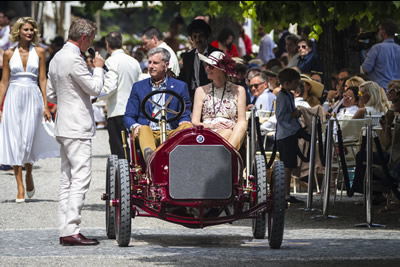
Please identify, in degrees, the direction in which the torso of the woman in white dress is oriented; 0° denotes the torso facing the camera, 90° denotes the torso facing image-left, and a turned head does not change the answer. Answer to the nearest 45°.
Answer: approximately 0°

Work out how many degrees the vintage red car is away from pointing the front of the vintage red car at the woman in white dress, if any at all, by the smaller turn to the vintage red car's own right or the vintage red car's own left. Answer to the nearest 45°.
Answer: approximately 135° to the vintage red car's own right

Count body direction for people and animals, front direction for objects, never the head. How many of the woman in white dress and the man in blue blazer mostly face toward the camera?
2

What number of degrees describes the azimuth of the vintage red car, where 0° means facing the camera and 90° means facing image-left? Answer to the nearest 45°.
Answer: approximately 0°

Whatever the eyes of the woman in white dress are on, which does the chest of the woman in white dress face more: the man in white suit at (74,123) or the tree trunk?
the man in white suit

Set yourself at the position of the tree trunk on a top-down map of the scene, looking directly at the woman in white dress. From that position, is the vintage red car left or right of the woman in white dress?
left
